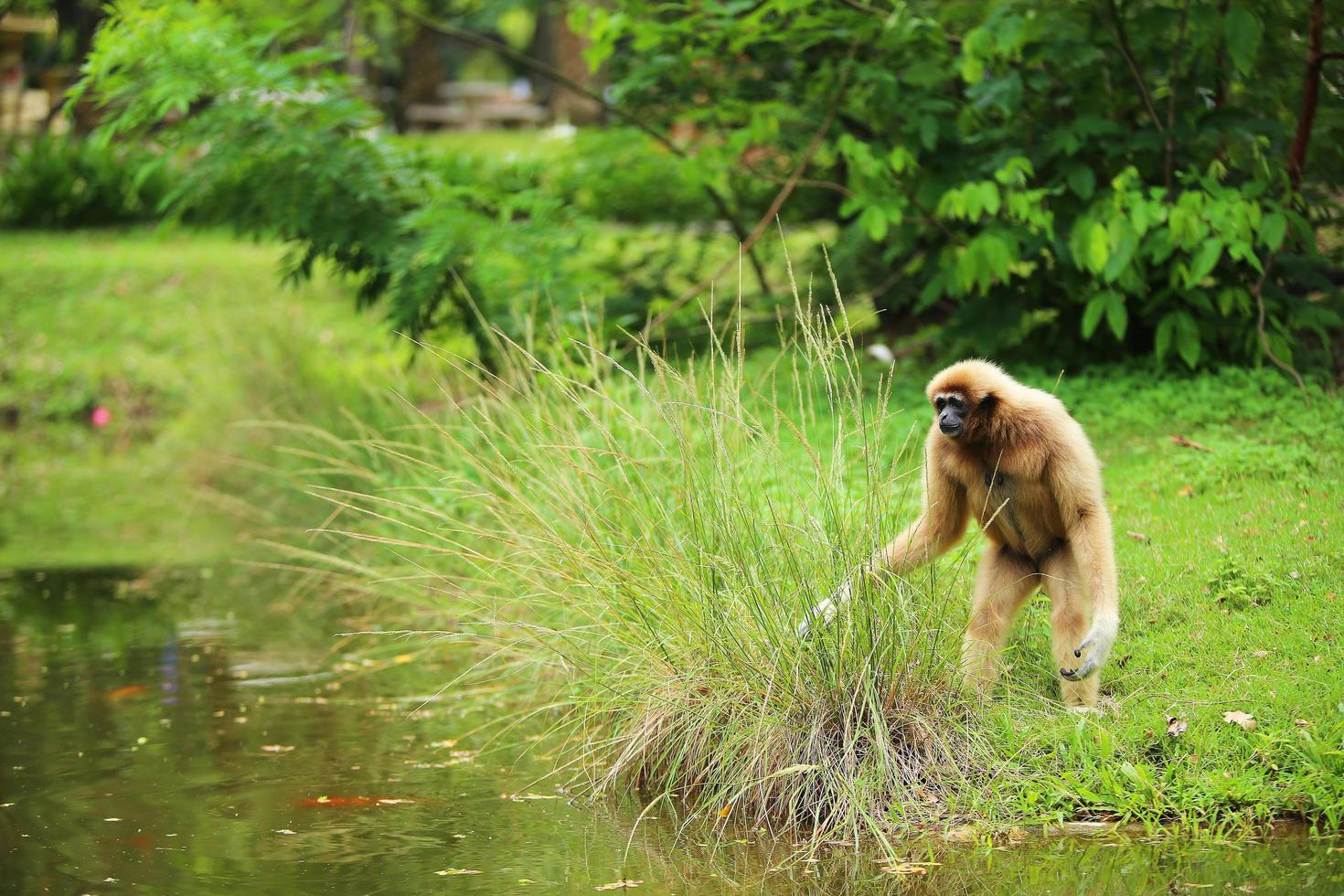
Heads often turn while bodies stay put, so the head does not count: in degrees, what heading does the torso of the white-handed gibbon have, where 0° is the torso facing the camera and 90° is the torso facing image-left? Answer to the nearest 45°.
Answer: approximately 45°

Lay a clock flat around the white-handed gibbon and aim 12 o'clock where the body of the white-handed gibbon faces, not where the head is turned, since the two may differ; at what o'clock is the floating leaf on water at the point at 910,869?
The floating leaf on water is roughly at 11 o'clock from the white-handed gibbon.

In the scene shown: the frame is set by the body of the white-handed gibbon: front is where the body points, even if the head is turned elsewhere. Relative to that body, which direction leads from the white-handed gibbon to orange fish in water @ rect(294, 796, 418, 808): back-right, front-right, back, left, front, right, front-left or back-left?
front-right

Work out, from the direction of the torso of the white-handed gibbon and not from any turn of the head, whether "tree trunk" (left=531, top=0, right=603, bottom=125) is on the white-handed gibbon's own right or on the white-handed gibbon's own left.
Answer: on the white-handed gibbon's own right
